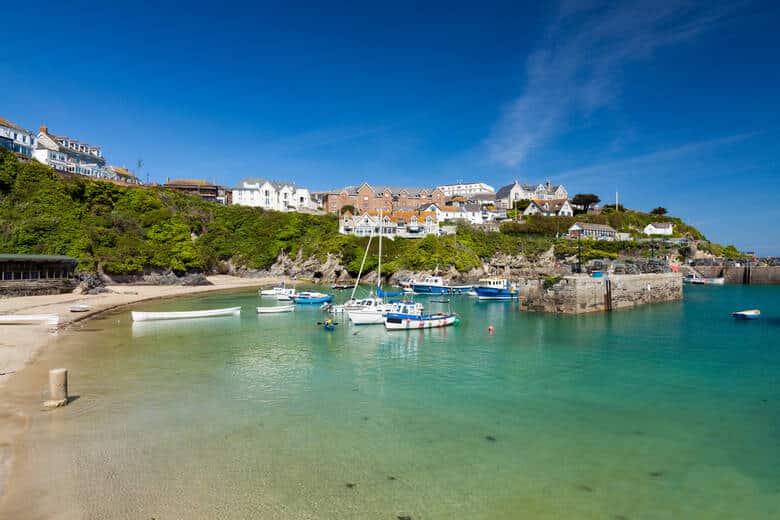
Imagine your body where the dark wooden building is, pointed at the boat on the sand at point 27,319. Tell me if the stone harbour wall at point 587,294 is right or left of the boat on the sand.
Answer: left

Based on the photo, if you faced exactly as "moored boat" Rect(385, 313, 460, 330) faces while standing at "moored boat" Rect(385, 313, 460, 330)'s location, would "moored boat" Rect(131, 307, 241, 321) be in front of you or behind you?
behind

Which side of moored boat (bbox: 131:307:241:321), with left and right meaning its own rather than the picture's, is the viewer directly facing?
right

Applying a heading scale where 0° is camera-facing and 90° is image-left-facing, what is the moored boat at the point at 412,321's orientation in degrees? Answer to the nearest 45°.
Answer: approximately 270°

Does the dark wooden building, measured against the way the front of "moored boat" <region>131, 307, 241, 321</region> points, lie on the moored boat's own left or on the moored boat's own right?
on the moored boat's own left

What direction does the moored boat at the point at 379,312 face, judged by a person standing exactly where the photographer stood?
facing to the left of the viewer
